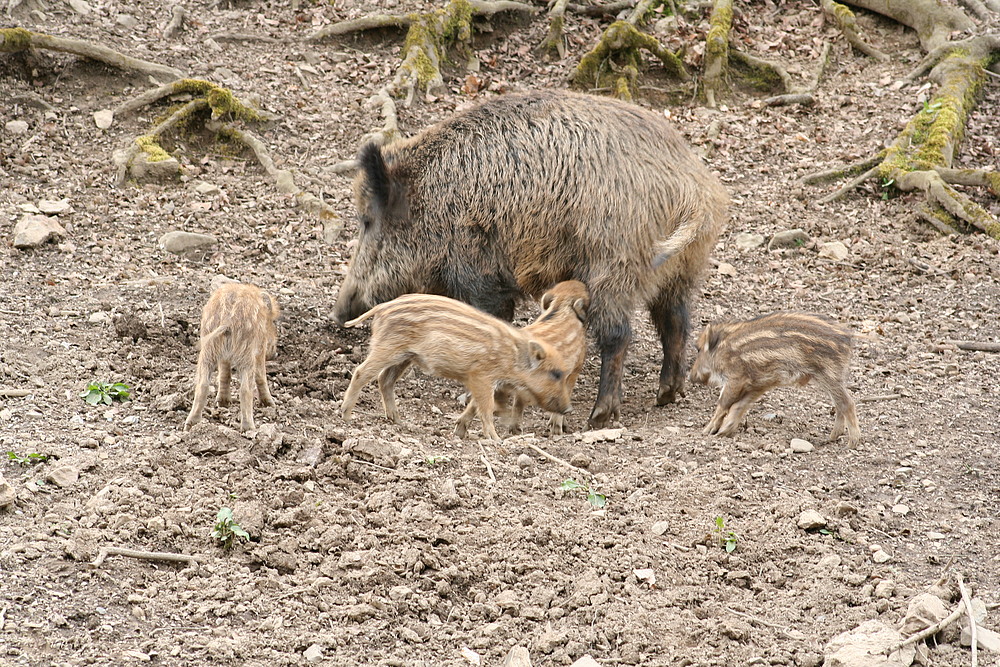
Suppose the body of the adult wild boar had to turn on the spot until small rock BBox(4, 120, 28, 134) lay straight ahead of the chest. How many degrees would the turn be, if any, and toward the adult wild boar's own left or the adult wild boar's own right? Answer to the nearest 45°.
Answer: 0° — it already faces it

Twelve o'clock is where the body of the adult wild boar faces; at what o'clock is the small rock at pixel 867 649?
The small rock is roughly at 7 o'clock from the adult wild boar.

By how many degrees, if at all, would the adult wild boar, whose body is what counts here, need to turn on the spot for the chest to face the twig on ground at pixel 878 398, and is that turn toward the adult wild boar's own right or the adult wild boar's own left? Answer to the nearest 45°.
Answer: approximately 135° to the adult wild boar's own right

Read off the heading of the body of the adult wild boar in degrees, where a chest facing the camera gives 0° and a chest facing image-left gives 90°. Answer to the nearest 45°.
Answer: approximately 135°

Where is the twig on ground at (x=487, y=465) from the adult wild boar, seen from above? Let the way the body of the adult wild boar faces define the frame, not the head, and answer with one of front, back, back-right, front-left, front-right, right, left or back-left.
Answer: back-left

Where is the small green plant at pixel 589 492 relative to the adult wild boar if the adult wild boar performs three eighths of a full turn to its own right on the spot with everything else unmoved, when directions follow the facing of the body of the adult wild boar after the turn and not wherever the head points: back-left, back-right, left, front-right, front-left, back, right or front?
right

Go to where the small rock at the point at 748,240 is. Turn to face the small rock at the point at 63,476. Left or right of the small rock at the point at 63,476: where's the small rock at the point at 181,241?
right

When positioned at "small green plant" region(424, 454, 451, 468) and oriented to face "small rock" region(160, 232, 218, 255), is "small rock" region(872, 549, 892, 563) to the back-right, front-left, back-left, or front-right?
back-right

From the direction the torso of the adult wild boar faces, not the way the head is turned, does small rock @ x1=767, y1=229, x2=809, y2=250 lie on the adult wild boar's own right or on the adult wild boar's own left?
on the adult wild boar's own right

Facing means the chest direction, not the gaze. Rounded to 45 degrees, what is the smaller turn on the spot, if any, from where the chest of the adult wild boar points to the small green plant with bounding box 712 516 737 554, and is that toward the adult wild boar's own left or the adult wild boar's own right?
approximately 135° to the adult wild boar's own left
